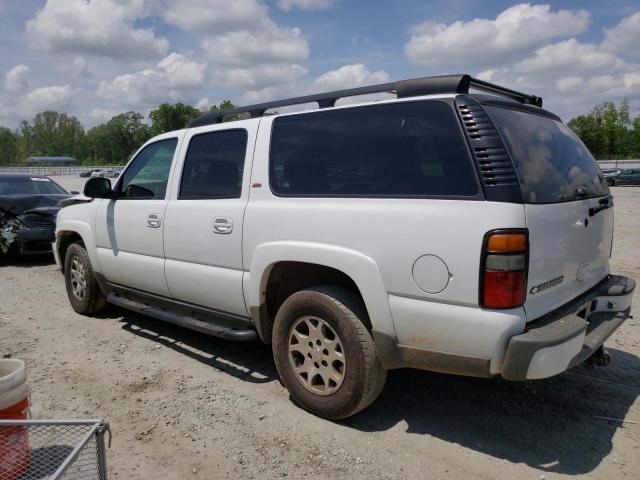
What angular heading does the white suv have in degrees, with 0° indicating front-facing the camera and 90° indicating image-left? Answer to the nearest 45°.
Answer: approximately 135°
